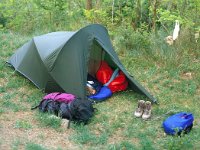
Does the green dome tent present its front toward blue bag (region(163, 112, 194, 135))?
yes

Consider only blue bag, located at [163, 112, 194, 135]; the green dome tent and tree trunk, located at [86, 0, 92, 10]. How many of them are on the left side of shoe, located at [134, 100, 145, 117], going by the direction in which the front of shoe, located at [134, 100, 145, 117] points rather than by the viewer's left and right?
1

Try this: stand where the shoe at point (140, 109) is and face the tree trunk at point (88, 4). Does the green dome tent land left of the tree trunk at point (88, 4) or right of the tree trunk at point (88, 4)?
left

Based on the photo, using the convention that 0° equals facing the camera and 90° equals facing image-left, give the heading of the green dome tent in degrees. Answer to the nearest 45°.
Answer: approximately 315°

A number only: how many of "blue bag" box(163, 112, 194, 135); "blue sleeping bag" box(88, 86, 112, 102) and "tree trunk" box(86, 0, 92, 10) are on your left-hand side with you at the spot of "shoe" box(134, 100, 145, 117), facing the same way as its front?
1

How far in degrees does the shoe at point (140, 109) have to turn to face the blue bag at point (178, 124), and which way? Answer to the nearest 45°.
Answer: approximately 90° to its left

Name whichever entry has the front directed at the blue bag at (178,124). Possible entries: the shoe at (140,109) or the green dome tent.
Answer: the green dome tent

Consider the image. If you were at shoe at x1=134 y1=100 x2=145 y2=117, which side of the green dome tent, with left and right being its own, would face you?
front

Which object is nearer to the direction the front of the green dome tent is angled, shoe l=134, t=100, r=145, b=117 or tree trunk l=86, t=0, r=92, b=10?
the shoe

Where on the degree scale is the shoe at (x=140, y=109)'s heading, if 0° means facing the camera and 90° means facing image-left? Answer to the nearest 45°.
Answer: approximately 45°

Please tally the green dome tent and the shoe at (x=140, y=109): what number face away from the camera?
0

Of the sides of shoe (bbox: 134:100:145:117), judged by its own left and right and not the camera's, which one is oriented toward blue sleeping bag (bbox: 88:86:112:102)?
right
